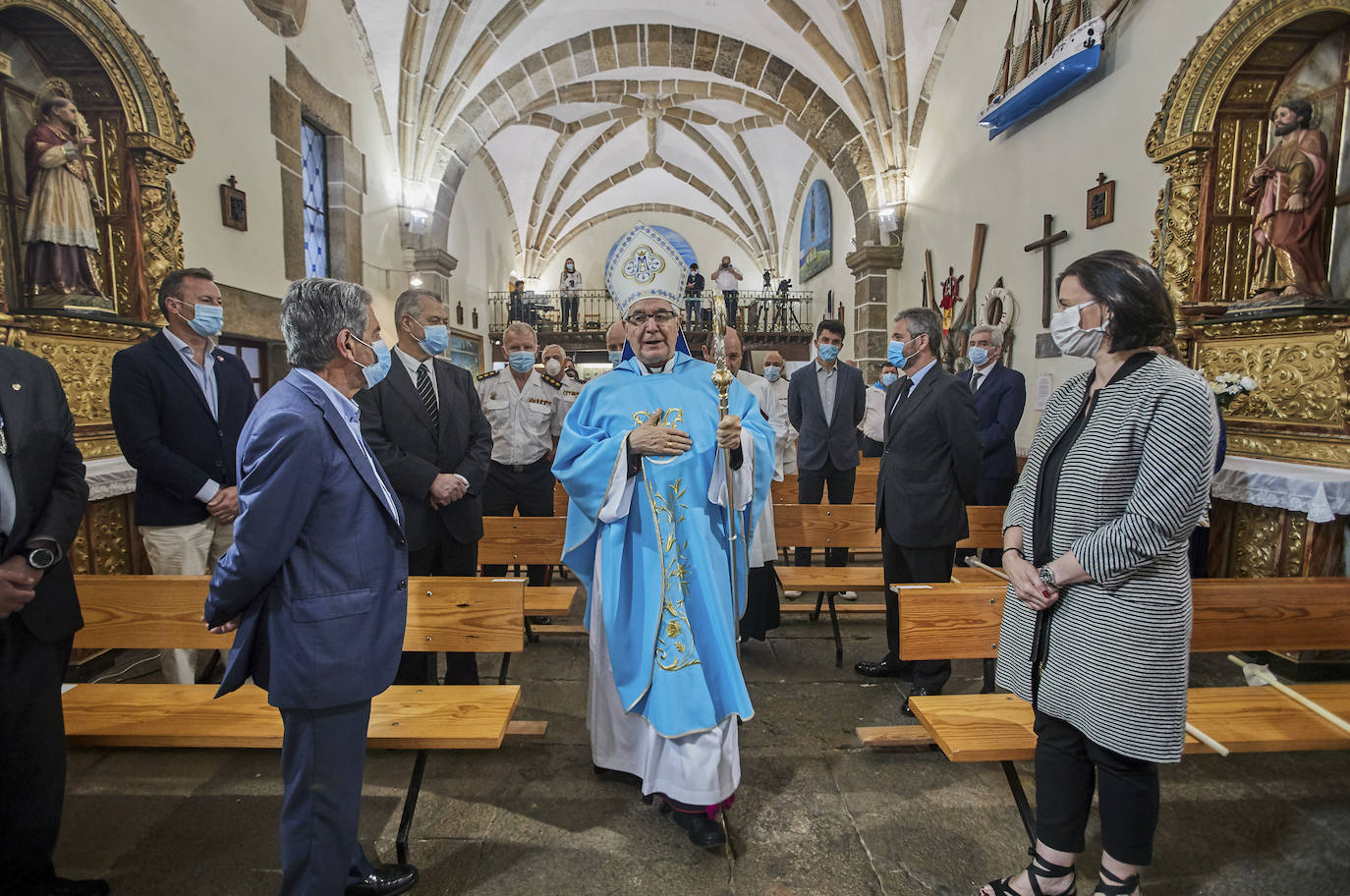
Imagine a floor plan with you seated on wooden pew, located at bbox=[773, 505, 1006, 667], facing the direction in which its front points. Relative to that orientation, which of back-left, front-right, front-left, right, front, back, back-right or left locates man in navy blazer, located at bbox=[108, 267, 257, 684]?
front-right

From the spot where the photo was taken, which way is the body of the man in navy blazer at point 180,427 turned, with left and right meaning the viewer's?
facing the viewer and to the right of the viewer

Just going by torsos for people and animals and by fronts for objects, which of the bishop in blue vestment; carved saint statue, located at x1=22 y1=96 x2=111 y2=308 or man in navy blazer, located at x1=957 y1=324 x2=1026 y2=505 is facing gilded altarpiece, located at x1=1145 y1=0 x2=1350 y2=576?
the carved saint statue

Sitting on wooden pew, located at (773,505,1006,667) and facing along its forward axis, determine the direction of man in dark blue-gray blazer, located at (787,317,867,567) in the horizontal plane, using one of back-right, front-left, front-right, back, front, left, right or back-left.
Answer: back

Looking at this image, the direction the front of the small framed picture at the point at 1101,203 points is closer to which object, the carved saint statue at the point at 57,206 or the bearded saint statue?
the carved saint statue

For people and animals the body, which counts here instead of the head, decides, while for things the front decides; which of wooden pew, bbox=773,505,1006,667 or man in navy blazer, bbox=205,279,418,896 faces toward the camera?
the wooden pew

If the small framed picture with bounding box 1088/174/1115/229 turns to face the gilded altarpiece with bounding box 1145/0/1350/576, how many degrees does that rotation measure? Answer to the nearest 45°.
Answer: approximately 90° to its left

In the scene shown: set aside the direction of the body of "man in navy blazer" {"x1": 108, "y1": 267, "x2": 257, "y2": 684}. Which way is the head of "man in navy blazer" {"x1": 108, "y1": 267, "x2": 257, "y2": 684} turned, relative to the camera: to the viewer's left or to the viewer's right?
to the viewer's right

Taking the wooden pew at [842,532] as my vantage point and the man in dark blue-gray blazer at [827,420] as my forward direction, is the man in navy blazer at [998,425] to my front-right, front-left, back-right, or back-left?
front-right

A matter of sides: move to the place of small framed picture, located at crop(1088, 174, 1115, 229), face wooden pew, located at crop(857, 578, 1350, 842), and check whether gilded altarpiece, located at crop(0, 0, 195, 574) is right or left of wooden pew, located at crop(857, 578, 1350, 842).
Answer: right

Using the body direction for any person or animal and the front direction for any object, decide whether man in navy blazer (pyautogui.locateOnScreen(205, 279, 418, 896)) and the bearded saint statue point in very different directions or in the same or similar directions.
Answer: very different directions

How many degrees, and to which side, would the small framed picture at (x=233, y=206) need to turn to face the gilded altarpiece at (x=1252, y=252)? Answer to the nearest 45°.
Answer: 0° — it already faces it

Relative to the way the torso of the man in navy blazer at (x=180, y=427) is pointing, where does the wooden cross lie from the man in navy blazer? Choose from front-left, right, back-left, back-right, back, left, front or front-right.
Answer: front-left

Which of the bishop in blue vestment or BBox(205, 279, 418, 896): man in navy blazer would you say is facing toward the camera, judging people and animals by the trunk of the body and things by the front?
the bishop in blue vestment

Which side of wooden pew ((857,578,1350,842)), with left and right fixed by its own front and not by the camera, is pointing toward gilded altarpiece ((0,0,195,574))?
right

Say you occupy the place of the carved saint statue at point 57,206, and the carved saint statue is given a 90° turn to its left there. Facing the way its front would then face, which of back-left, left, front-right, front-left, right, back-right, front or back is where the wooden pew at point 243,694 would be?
back-right

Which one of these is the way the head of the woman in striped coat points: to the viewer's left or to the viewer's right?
to the viewer's left

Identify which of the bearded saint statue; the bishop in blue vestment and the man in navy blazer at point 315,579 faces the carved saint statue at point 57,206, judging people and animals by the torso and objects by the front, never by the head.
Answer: the bearded saint statue

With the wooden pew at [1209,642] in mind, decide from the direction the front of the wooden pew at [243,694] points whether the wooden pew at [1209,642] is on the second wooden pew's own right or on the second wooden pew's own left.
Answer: on the second wooden pew's own left

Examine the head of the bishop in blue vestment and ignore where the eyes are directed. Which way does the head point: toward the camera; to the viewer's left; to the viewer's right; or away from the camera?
toward the camera

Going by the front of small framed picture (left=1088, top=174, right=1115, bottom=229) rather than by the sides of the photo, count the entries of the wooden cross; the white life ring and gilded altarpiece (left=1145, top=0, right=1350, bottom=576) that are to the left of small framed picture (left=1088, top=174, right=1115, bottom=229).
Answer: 1

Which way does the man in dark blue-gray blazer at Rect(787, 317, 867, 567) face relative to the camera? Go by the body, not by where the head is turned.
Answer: toward the camera

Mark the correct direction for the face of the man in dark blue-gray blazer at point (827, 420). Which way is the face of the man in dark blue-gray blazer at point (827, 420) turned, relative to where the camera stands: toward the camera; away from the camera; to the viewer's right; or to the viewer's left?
toward the camera

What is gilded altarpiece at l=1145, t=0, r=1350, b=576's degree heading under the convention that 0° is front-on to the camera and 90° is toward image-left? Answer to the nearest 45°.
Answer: approximately 45°
